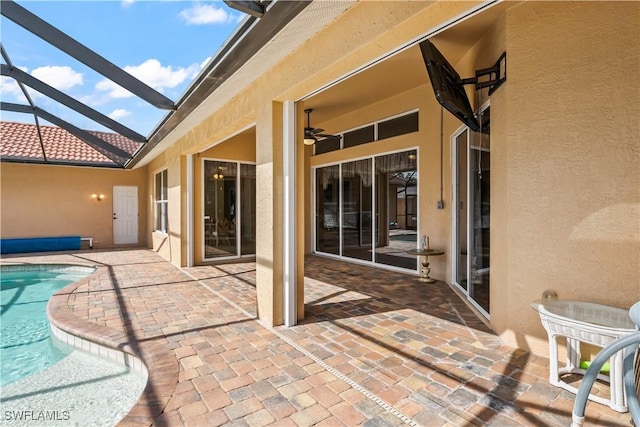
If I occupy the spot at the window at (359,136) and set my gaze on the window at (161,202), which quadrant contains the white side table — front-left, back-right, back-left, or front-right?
back-left

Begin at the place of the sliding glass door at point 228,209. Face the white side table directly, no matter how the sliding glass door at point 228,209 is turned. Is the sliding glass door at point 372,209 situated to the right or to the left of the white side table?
left

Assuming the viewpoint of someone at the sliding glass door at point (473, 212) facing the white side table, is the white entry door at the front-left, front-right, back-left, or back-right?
back-right

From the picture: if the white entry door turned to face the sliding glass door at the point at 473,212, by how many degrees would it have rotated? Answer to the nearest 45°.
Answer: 0° — it already faces it

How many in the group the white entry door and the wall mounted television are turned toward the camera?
1
